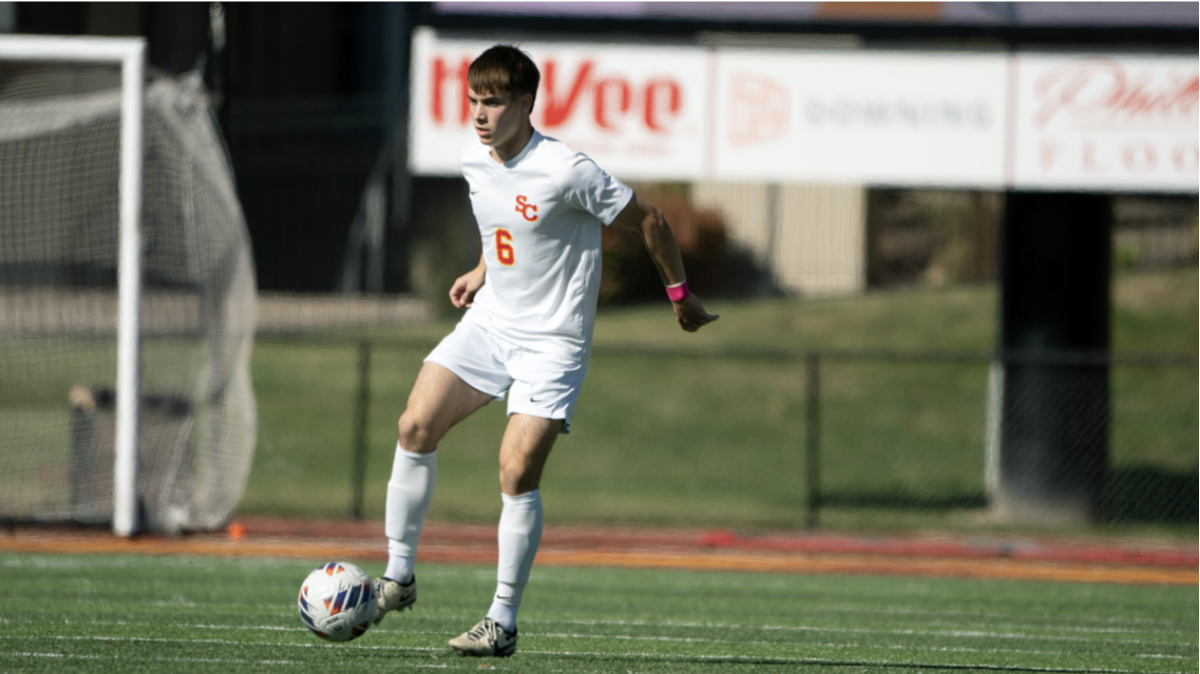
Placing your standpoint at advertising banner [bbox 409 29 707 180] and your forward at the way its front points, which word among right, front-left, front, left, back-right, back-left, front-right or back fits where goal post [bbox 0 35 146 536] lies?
front-right

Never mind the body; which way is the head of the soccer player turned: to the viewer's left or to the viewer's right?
to the viewer's left

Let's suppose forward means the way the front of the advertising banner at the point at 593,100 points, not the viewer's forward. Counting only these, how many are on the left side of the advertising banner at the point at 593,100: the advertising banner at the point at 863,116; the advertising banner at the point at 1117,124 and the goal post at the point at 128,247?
2

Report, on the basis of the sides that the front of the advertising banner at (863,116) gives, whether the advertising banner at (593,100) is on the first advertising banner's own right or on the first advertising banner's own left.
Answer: on the first advertising banner's own right

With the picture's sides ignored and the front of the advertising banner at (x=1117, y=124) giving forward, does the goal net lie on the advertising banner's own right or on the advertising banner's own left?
on the advertising banner's own right

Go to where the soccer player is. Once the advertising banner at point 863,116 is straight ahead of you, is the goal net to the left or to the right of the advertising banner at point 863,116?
left

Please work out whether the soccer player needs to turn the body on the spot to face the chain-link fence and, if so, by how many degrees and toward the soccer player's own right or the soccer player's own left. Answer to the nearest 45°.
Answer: approximately 135° to the soccer player's own right
